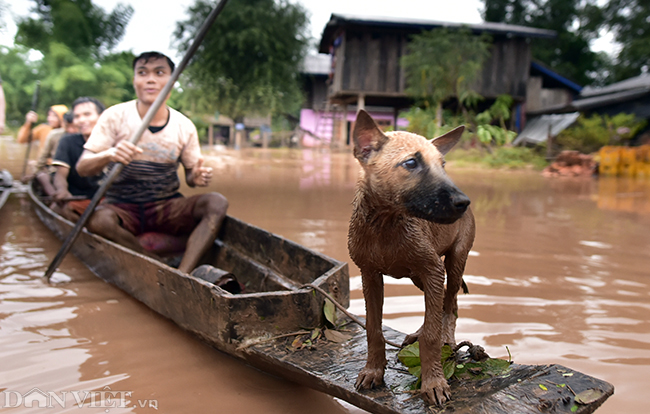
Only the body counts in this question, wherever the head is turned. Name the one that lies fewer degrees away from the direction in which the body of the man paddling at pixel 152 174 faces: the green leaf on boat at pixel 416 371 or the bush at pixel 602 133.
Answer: the green leaf on boat

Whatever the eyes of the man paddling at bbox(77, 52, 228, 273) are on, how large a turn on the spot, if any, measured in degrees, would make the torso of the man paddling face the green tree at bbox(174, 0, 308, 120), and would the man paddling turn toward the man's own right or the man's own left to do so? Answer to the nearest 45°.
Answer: approximately 180°

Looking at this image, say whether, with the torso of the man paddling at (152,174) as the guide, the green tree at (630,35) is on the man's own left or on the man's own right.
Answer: on the man's own left

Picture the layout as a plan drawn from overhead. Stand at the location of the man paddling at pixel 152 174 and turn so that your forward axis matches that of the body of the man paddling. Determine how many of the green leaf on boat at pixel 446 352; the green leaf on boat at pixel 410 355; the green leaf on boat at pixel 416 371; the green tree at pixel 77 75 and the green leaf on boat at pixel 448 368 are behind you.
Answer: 1

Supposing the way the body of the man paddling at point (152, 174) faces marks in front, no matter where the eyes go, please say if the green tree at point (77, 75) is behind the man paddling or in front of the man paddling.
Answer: behind

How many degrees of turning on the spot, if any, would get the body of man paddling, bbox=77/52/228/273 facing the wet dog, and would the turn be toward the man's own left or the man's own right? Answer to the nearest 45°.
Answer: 0° — they already face it

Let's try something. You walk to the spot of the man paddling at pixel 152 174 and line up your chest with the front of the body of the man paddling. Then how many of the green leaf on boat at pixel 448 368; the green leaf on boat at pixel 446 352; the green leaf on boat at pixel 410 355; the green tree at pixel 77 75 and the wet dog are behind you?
1

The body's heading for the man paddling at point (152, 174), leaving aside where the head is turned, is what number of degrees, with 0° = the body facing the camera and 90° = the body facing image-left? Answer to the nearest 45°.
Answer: approximately 0°

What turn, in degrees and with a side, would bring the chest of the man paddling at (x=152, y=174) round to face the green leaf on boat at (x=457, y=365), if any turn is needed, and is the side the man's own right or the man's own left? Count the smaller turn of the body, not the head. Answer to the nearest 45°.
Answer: approximately 45° to the man's own left

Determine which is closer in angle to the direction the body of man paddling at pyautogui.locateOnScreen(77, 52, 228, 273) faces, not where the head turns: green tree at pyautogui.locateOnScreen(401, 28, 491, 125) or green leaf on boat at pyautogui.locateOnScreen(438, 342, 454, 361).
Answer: the green leaf on boat

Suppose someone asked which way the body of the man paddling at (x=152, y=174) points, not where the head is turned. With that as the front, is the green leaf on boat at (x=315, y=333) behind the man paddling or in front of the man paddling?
in front

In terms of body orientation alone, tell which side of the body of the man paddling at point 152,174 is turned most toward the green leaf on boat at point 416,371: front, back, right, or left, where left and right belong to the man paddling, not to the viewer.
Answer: front

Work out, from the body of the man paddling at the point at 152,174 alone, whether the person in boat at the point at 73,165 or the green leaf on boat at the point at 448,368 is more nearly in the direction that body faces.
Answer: the green leaf on boat

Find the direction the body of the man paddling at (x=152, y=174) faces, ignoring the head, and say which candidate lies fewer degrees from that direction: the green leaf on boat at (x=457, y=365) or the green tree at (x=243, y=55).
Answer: the green leaf on boat

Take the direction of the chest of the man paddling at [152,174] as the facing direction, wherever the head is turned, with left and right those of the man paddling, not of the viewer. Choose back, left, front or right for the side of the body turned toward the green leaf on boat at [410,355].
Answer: front

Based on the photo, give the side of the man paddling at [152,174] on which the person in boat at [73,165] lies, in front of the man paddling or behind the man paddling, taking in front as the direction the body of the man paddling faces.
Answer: behind

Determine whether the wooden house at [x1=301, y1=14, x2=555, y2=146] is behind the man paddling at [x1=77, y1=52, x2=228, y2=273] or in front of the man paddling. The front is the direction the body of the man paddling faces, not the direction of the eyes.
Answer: behind

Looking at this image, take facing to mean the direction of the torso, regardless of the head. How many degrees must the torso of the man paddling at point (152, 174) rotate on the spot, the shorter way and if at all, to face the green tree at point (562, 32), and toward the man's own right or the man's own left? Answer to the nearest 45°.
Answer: approximately 135° to the man's own left
